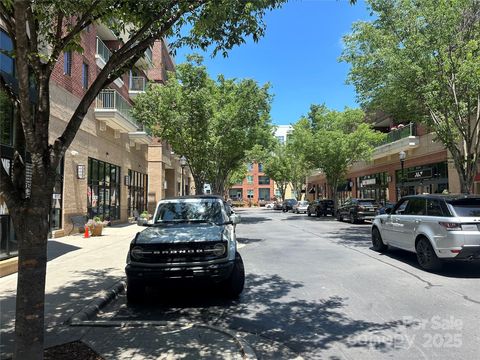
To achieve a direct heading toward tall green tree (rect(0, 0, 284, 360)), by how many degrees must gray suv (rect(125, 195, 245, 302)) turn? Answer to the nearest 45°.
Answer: approximately 45° to its right

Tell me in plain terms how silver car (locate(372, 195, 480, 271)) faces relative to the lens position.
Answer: facing away from the viewer and to the left of the viewer

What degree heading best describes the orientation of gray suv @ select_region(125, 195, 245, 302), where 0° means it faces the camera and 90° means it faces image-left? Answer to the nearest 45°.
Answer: approximately 0°

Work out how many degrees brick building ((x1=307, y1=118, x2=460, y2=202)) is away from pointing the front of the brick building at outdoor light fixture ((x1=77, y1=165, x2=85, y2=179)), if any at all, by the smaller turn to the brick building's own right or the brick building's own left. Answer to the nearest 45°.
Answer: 0° — it already faces it

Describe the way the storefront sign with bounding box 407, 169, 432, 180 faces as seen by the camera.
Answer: facing the viewer and to the left of the viewer

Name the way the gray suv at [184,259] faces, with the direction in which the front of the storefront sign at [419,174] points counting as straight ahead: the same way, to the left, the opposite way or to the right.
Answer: to the left

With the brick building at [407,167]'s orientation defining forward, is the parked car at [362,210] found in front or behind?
in front

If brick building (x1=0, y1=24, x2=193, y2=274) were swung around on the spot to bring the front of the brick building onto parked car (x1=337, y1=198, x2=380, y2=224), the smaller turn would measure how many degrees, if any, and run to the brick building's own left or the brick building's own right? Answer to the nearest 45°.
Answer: approximately 45° to the brick building's own left

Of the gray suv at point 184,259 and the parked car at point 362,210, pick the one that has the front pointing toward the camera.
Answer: the gray suv

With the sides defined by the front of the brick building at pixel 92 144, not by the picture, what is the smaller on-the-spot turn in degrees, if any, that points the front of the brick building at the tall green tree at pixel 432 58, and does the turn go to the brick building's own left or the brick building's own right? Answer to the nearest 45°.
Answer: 0° — it already faces it

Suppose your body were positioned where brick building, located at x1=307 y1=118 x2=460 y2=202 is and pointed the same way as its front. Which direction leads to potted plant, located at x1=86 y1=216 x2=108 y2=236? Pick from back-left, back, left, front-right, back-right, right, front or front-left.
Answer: front

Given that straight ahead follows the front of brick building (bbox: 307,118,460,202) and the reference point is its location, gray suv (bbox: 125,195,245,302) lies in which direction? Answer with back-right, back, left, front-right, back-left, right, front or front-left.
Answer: front-left

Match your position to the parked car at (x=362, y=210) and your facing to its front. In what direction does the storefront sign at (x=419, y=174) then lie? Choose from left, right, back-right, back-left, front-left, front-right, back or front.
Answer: right

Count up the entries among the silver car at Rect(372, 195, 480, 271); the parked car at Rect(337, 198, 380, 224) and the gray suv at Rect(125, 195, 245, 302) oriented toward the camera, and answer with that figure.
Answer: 1

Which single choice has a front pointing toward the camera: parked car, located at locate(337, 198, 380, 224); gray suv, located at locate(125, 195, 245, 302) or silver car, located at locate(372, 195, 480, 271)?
the gray suv

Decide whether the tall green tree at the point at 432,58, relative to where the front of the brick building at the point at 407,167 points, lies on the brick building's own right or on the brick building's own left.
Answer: on the brick building's own left

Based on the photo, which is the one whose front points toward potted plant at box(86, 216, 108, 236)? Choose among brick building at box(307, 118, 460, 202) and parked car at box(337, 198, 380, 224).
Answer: the brick building

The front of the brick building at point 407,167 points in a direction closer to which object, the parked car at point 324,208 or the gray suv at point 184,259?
the gray suv

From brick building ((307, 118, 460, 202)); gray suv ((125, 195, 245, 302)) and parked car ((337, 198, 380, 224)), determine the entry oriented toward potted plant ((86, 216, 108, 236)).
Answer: the brick building

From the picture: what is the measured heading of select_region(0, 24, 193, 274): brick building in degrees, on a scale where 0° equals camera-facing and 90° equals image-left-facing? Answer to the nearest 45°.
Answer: approximately 315°
